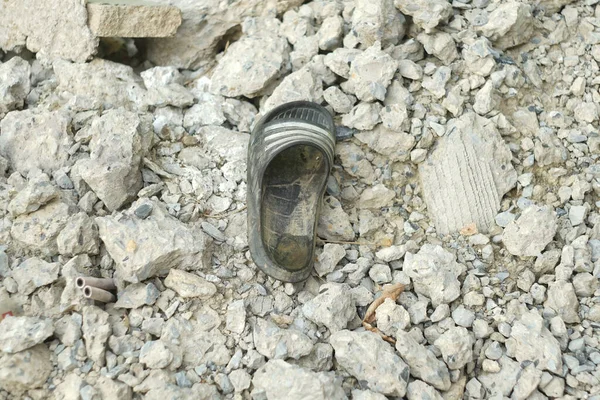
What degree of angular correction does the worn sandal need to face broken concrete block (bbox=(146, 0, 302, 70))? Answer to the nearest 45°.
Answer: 0° — it already faces it

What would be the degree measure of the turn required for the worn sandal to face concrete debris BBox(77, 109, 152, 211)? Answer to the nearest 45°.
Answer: approximately 90° to its left

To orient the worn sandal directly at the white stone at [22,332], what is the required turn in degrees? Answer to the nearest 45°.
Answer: approximately 135° to its left

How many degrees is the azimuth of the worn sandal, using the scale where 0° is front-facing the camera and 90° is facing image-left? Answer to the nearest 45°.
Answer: approximately 180°

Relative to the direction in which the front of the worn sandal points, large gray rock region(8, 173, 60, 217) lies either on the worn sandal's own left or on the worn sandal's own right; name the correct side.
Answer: on the worn sandal's own left

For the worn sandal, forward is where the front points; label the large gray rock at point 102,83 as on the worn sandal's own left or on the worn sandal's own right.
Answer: on the worn sandal's own left

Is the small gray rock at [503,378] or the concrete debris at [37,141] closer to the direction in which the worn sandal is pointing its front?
the concrete debris

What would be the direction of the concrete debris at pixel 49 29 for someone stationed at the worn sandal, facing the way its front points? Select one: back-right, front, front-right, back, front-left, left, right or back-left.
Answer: front-left

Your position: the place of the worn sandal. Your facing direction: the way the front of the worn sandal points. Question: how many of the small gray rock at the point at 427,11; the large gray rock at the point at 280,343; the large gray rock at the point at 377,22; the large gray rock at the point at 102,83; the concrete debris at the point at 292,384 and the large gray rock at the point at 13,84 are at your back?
2

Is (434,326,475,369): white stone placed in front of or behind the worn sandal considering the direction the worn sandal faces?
behind

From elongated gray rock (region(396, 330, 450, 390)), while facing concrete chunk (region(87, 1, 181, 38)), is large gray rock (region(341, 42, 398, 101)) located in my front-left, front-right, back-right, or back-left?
front-right

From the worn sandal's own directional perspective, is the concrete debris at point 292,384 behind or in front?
behind

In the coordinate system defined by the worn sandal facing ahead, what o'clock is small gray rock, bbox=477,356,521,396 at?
The small gray rock is roughly at 5 o'clock from the worn sandal.

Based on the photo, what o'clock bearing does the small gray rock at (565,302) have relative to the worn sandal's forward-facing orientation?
The small gray rock is roughly at 4 o'clock from the worn sandal.

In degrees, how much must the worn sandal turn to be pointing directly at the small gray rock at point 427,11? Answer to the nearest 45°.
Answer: approximately 45° to its right

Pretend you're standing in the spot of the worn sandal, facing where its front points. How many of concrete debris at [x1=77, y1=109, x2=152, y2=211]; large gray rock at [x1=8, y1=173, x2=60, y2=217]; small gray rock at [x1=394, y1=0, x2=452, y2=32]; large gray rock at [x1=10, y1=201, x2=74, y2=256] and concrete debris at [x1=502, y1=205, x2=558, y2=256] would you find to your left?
3

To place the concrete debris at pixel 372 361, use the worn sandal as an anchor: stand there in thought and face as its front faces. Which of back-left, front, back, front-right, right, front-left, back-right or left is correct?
back
